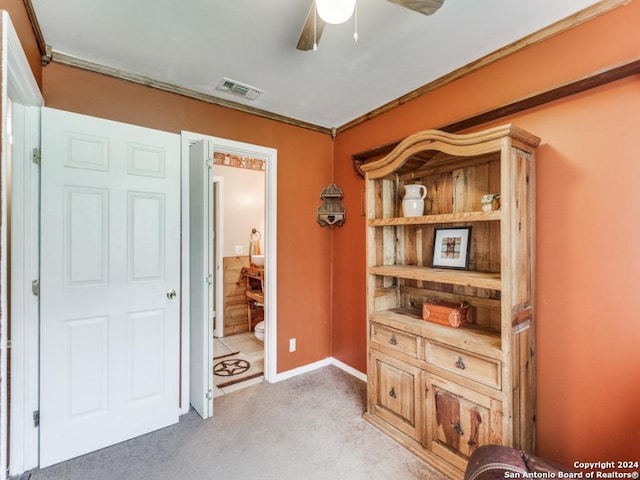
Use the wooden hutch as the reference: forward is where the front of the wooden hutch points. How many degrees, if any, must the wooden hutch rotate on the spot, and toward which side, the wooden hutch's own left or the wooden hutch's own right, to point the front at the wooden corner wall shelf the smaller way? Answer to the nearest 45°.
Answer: approximately 90° to the wooden hutch's own right

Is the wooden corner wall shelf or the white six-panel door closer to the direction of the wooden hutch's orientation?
the white six-panel door

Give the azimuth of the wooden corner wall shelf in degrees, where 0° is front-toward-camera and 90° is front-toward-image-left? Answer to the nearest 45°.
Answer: approximately 0°

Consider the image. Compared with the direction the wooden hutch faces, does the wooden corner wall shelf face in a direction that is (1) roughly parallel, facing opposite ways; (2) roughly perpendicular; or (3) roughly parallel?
roughly perpendicular

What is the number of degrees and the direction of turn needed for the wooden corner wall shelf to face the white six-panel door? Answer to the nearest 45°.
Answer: approximately 45° to its right
